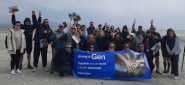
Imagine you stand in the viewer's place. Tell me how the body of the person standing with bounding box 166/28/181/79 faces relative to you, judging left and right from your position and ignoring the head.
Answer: facing the viewer and to the left of the viewer

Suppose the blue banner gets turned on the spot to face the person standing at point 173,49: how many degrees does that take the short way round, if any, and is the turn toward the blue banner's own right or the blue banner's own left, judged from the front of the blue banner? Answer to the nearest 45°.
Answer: approximately 90° to the blue banner's own left

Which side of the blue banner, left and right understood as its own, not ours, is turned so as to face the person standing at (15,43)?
right

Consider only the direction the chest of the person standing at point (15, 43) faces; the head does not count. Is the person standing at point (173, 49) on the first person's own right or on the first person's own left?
on the first person's own left

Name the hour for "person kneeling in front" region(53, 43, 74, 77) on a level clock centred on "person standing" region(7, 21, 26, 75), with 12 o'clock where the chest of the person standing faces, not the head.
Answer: The person kneeling in front is roughly at 10 o'clock from the person standing.

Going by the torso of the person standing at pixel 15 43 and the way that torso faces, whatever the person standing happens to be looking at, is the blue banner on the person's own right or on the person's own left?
on the person's own left

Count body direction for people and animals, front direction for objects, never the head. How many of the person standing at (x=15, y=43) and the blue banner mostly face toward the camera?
2

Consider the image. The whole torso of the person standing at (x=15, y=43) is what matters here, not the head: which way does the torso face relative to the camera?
toward the camera
